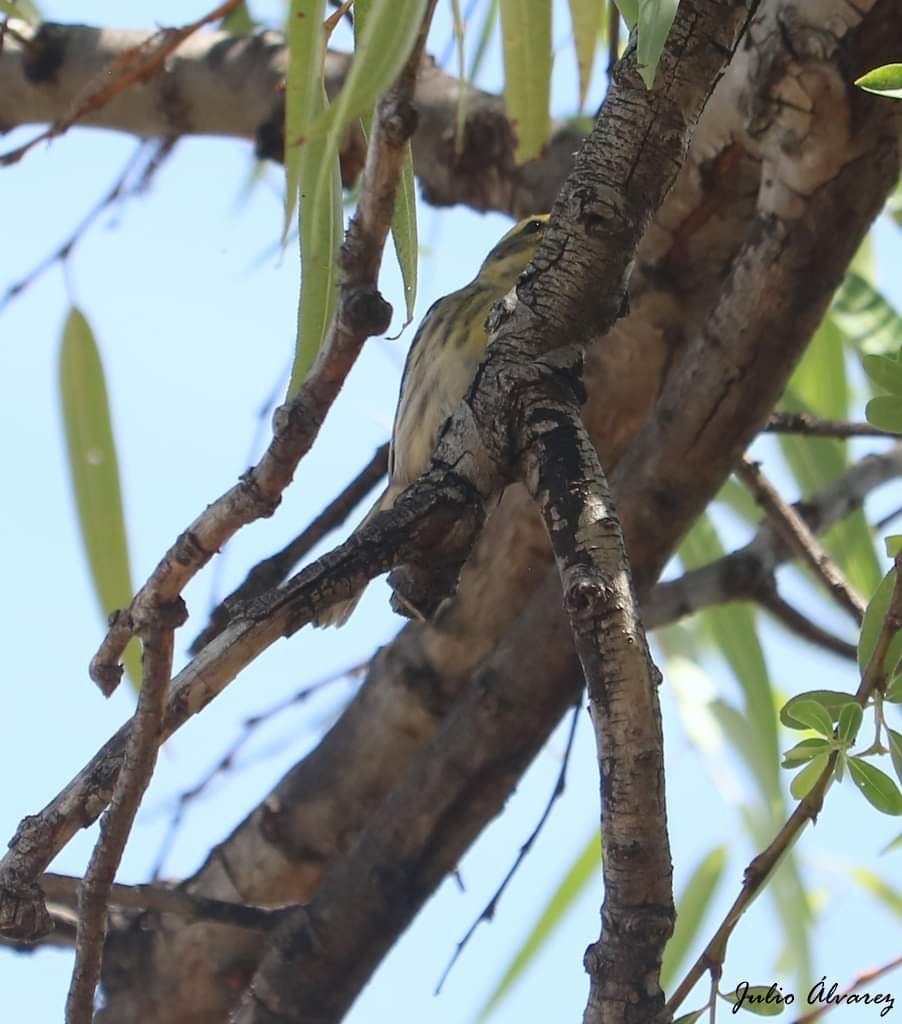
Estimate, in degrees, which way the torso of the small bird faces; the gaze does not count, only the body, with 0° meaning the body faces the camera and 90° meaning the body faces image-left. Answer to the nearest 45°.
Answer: approximately 270°
